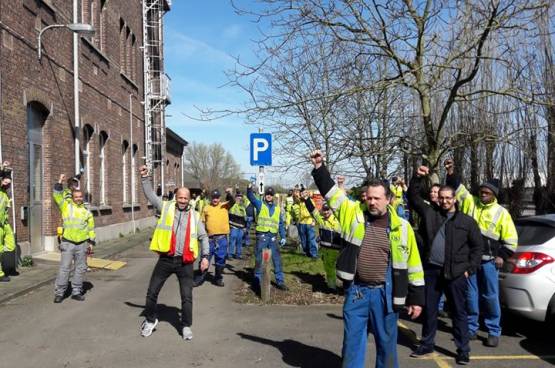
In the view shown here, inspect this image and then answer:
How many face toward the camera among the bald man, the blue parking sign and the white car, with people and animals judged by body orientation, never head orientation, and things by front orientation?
2

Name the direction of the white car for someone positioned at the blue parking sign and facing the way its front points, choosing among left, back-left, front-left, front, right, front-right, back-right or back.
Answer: front-left

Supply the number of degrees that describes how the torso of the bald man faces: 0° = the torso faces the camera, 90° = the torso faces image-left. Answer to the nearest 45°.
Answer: approximately 0°

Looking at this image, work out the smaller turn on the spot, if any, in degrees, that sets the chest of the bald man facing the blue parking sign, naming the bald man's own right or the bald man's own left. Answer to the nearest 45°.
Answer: approximately 135° to the bald man's own left

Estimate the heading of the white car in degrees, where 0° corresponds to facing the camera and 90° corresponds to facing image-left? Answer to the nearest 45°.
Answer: approximately 225°

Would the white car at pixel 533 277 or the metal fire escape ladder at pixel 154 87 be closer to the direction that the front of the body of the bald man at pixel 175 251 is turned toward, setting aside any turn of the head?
the white car

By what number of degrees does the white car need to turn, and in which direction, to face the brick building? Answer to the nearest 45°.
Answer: approximately 135° to its left
